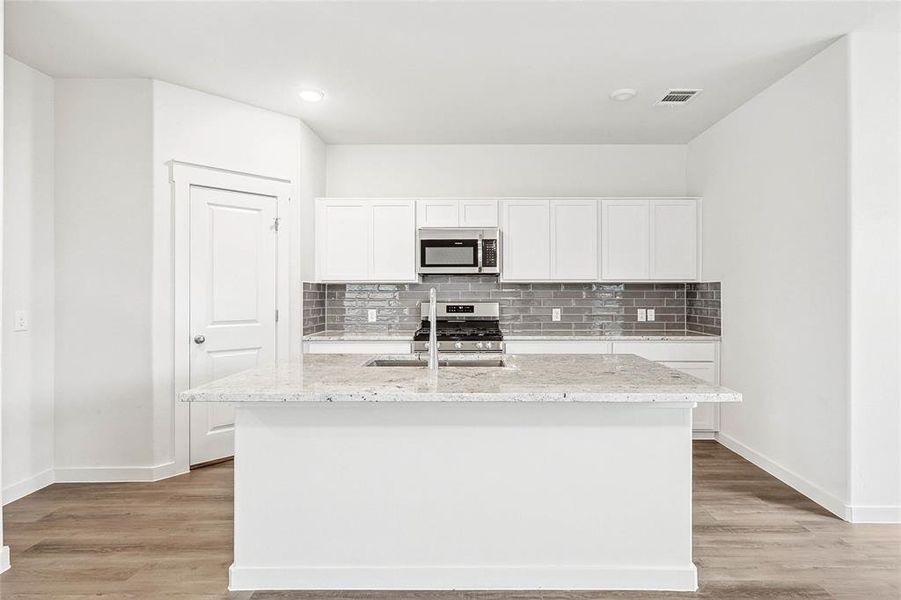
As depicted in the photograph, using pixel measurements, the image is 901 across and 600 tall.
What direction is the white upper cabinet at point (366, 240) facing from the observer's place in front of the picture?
facing the viewer

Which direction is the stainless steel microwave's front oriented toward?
toward the camera

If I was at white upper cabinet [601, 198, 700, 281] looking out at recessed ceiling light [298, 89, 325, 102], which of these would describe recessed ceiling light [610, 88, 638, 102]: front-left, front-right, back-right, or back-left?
front-left

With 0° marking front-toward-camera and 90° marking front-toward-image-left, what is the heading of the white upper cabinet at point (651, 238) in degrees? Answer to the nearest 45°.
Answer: approximately 0°

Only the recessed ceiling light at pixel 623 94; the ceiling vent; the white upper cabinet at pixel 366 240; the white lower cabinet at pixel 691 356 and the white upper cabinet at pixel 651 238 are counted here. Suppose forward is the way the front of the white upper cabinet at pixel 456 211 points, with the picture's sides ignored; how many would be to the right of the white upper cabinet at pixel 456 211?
1

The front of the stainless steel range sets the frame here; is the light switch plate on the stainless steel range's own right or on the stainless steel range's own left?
on the stainless steel range's own right

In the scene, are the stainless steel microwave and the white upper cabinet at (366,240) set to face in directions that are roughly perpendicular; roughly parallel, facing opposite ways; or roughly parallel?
roughly parallel

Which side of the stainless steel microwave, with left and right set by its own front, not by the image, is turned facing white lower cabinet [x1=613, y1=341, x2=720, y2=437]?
left

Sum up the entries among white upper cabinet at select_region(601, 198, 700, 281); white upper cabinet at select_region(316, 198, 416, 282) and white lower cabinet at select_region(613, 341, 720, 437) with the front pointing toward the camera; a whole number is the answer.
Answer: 3

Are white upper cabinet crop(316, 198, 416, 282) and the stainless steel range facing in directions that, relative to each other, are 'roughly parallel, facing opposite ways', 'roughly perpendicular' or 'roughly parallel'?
roughly parallel

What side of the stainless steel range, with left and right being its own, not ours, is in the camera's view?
front

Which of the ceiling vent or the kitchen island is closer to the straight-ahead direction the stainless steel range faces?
the kitchen island

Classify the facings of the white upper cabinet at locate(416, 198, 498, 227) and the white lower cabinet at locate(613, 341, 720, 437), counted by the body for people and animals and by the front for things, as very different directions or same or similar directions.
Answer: same or similar directions

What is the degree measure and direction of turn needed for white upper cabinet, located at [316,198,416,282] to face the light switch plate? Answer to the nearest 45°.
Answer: approximately 45° to its right

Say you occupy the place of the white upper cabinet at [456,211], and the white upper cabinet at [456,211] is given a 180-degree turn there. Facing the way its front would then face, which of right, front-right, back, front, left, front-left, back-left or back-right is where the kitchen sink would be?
back
